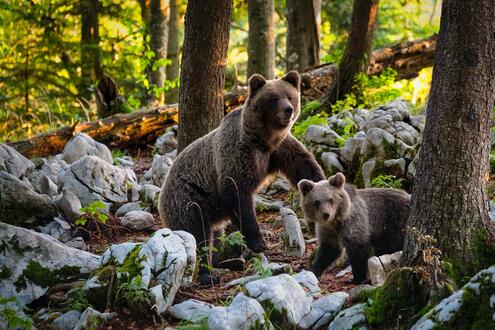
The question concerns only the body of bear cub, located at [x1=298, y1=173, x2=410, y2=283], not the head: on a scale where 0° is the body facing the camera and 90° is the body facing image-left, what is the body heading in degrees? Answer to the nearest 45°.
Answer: approximately 45°

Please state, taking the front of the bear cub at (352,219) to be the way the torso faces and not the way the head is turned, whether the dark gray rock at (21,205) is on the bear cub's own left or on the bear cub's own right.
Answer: on the bear cub's own right

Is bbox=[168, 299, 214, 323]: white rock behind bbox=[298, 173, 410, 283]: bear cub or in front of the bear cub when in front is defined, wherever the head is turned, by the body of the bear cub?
in front

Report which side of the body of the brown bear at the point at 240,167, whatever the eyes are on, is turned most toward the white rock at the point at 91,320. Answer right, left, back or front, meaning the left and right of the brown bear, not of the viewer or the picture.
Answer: right

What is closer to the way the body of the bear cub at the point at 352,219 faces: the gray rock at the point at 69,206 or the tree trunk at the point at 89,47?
the gray rock

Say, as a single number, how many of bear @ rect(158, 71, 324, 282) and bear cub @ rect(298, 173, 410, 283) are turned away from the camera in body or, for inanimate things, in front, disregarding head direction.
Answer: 0

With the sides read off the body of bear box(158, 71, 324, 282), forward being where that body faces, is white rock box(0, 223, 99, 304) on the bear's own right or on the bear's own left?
on the bear's own right

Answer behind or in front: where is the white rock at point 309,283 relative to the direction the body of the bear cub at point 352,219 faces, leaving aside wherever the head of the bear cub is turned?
in front

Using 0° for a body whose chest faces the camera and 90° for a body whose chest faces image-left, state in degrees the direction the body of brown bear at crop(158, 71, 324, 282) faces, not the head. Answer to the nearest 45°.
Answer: approximately 315°

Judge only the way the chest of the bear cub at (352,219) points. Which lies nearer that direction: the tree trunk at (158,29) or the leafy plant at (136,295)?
the leafy plant

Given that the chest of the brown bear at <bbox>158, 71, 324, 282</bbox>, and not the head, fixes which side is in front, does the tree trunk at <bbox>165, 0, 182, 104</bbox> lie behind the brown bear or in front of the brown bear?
behind
